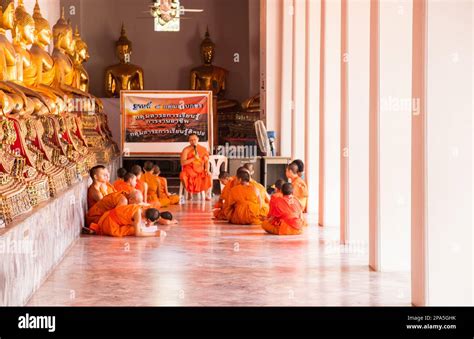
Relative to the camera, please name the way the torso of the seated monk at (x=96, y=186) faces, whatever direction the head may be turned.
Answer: to the viewer's right

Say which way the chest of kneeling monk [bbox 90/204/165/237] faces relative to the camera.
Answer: to the viewer's right

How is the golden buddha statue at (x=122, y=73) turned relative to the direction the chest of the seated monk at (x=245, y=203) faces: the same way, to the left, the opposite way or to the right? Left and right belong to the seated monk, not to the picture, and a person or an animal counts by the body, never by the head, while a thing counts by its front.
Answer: the opposite way

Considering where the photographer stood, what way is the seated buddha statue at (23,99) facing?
facing to the right of the viewer

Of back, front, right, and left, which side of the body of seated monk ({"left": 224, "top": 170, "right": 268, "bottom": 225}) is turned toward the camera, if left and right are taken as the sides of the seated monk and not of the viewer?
back

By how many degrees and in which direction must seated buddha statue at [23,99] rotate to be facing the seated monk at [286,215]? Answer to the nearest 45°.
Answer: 0° — it already faces them

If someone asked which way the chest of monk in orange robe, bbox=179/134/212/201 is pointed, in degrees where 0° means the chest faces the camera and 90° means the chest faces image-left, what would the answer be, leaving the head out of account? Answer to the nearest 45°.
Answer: approximately 0°

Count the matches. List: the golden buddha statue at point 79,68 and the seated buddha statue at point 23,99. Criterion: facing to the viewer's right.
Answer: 2

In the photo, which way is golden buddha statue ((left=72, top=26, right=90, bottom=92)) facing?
to the viewer's right

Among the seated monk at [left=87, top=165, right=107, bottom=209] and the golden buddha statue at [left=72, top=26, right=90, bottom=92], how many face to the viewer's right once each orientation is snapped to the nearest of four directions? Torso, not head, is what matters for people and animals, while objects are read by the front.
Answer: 2

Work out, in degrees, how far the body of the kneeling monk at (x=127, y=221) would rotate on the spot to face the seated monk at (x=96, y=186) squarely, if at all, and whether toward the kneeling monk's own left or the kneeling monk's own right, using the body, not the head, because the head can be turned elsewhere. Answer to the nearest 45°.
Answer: approximately 135° to the kneeling monk's own left
